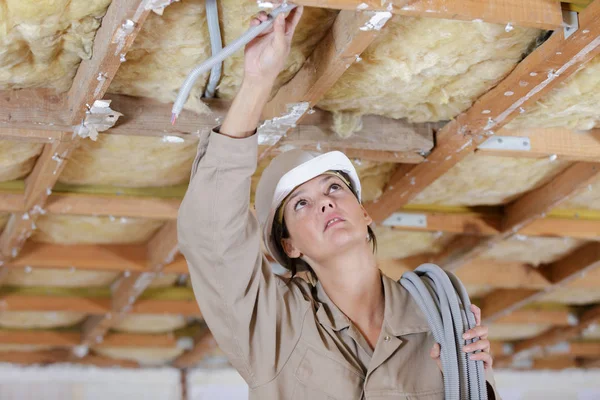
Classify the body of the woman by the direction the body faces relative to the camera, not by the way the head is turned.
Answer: toward the camera

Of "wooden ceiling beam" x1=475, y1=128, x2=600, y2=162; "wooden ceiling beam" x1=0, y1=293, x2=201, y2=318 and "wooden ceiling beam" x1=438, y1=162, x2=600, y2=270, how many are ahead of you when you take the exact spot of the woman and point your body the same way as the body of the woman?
0

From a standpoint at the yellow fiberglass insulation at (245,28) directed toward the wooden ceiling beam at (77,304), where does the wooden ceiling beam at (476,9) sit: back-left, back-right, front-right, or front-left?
back-right

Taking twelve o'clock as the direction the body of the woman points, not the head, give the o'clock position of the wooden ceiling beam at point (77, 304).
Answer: The wooden ceiling beam is roughly at 5 o'clock from the woman.

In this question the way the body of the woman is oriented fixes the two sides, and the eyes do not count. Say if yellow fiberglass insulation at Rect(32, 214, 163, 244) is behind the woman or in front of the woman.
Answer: behind

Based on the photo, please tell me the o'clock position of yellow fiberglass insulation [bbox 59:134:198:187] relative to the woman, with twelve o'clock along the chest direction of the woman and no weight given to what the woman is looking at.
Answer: The yellow fiberglass insulation is roughly at 5 o'clock from the woman.

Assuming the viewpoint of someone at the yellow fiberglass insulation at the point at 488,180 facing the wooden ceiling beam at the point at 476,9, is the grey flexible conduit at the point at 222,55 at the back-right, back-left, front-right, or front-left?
front-right

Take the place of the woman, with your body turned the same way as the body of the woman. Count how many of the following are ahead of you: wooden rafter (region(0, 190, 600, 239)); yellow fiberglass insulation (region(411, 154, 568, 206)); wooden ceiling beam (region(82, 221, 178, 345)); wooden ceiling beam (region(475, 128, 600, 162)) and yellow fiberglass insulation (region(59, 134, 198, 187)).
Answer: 0

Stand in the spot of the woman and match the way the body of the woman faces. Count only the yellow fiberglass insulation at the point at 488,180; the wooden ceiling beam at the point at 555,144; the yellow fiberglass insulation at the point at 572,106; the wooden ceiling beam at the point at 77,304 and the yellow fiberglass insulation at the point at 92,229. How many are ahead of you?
0

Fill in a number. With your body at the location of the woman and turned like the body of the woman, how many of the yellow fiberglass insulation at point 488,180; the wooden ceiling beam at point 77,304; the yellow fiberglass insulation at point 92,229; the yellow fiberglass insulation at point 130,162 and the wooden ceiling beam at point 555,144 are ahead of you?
0

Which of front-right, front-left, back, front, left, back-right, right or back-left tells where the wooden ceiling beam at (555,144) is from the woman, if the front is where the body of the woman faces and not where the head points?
back-left

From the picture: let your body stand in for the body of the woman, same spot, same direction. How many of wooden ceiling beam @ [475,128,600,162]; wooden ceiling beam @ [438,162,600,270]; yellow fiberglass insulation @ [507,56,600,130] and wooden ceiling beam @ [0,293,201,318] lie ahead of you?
0

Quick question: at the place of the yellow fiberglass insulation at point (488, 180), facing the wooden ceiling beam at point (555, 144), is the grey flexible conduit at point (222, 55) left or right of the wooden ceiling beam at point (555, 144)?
right
